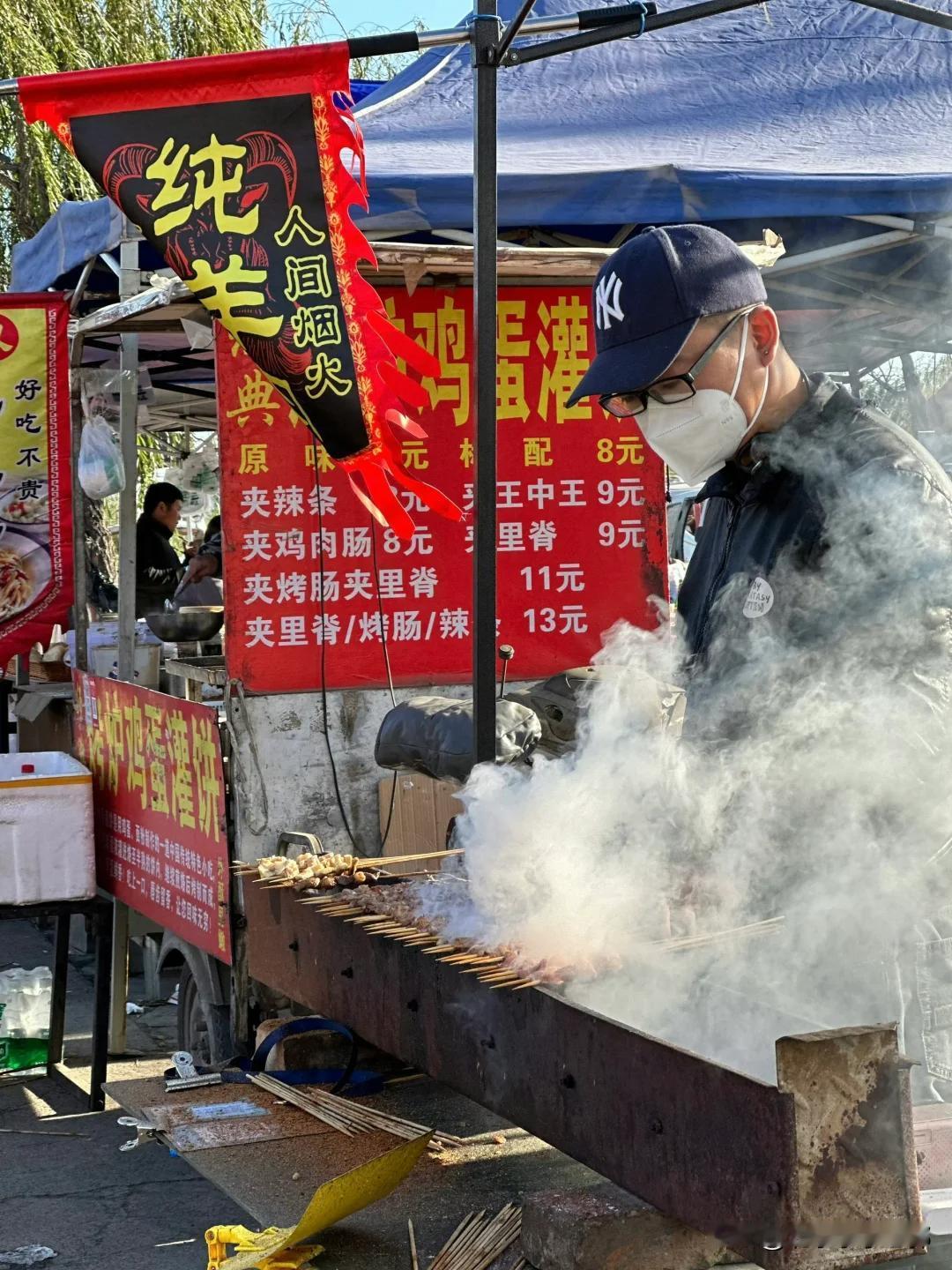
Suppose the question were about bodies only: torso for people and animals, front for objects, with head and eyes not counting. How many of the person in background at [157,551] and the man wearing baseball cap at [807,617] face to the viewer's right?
1

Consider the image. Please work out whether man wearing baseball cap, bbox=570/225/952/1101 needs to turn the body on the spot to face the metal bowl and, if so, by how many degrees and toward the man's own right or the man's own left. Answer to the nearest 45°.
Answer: approximately 90° to the man's own right

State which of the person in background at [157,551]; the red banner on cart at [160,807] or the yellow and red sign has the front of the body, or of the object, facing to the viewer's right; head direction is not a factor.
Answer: the person in background

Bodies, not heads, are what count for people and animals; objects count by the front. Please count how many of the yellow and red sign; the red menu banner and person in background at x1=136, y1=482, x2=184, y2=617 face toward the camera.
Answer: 2

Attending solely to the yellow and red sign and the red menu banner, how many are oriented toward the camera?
2

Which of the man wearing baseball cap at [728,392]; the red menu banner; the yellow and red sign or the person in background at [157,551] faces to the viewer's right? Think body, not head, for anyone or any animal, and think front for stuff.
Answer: the person in background

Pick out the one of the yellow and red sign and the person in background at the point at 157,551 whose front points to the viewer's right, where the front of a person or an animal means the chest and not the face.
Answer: the person in background

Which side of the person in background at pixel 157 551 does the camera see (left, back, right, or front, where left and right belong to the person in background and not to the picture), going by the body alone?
right
